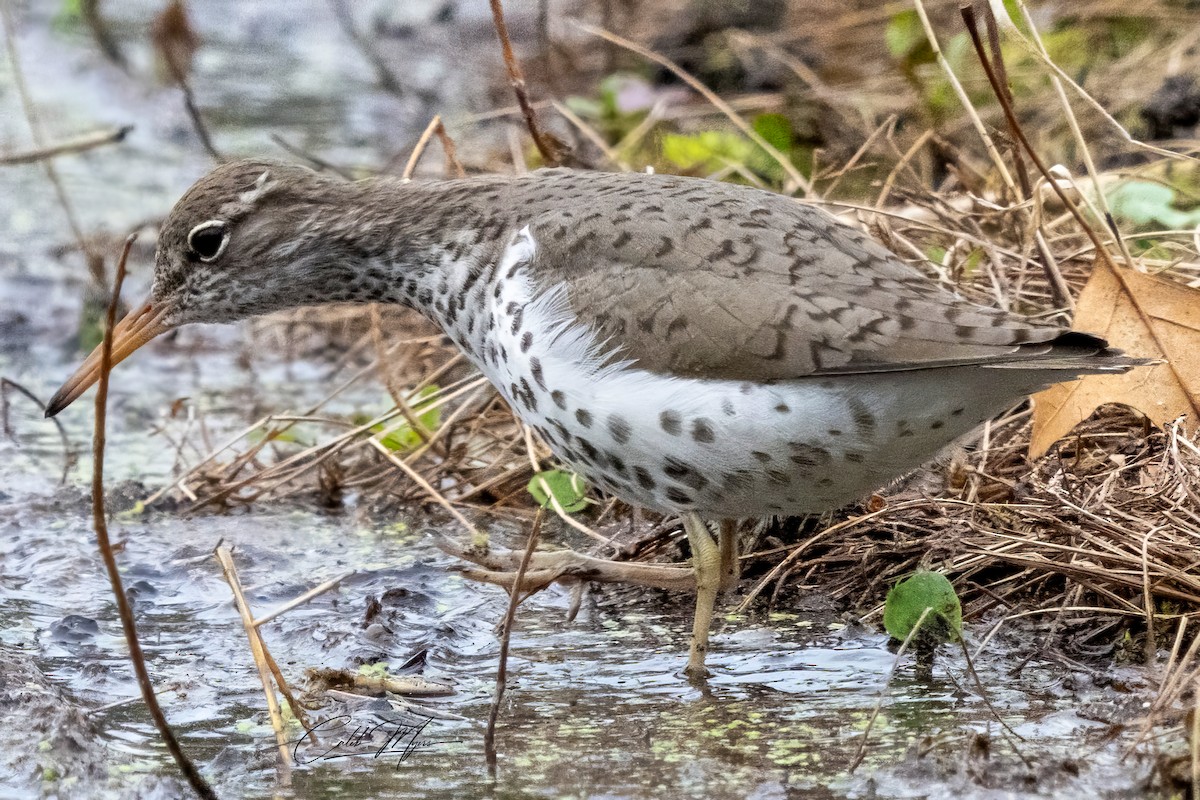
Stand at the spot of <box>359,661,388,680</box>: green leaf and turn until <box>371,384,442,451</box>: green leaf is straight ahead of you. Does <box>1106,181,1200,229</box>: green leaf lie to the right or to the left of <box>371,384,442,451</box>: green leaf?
right

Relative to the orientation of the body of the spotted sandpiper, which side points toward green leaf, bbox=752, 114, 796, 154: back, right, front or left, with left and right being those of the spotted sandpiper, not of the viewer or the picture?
right

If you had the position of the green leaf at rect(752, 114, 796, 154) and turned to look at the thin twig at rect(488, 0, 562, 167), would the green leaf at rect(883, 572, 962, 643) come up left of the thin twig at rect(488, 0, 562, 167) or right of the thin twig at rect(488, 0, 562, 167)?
left

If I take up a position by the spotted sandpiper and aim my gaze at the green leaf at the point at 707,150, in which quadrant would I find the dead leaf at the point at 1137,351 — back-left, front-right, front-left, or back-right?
front-right

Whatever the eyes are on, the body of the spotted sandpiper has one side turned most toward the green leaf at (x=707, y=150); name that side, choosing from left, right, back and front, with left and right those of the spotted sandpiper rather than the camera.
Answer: right

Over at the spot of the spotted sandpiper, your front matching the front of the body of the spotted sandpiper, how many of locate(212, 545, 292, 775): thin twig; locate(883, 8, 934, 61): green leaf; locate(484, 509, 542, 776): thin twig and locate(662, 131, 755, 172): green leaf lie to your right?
2

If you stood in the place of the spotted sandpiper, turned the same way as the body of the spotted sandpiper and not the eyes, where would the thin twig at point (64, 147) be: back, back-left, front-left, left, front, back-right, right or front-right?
front-right

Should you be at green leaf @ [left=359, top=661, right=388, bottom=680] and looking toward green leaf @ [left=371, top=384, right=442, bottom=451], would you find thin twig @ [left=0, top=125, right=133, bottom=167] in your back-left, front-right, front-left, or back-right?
front-left

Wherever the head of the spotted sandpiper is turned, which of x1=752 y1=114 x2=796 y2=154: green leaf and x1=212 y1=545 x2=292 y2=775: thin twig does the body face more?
the thin twig

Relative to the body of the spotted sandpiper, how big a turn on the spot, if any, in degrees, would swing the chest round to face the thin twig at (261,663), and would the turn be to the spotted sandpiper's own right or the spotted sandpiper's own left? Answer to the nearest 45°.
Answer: approximately 45° to the spotted sandpiper's own left

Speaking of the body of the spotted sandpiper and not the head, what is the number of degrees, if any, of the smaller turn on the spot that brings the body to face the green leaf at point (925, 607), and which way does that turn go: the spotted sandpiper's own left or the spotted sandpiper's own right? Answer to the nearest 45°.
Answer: approximately 135° to the spotted sandpiper's own left

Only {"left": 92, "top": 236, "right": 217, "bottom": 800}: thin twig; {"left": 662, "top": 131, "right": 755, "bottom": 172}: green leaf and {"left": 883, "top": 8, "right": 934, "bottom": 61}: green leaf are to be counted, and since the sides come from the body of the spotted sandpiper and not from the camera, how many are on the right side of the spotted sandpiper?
2

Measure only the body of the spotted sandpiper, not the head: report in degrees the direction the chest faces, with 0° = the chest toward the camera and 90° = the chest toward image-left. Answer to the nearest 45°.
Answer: approximately 90°

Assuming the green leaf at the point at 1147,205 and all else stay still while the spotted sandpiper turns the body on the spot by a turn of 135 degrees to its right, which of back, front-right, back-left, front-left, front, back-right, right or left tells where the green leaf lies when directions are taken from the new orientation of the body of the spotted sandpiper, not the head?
front

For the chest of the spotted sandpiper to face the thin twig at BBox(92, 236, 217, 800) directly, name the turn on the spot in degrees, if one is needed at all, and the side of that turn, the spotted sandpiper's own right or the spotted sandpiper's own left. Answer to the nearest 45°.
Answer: approximately 45° to the spotted sandpiper's own left

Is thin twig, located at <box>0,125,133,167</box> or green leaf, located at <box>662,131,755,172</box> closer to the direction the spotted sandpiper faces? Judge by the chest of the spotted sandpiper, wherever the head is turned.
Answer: the thin twig

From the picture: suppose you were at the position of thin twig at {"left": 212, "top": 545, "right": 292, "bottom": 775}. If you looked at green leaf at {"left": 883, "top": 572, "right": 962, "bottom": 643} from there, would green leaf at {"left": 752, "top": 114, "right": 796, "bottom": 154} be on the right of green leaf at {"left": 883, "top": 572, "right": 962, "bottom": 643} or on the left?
left
